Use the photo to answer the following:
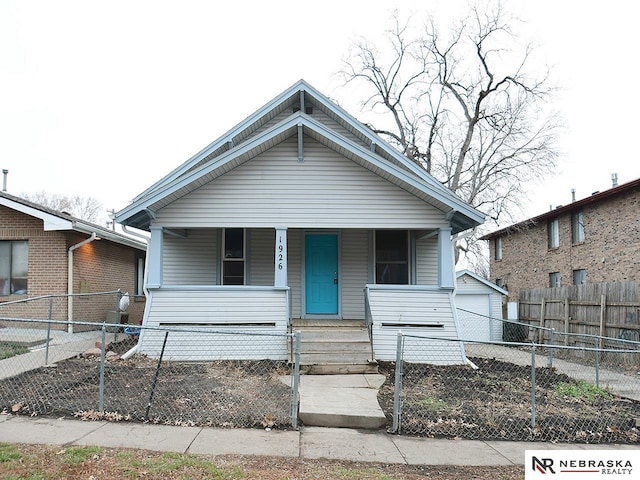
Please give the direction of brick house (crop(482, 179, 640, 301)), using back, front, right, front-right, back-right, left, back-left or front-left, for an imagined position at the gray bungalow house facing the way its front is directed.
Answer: back-left

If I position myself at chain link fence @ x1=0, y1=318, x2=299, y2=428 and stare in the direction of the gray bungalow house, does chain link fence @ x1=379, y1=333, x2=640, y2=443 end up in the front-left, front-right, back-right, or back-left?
front-right

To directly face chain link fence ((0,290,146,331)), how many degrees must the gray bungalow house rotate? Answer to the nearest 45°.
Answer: approximately 45° to its right

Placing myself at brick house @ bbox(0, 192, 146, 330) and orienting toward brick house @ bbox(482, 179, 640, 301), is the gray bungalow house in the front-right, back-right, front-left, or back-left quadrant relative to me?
front-right

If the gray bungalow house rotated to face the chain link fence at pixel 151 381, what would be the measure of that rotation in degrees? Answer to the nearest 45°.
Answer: approximately 45° to its right

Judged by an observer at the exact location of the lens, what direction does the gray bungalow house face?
facing the viewer

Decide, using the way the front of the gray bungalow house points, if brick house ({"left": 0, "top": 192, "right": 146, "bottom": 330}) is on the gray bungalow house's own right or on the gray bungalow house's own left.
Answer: on the gray bungalow house's own right

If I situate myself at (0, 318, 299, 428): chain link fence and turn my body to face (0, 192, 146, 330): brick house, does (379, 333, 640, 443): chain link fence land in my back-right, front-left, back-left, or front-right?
back-right
